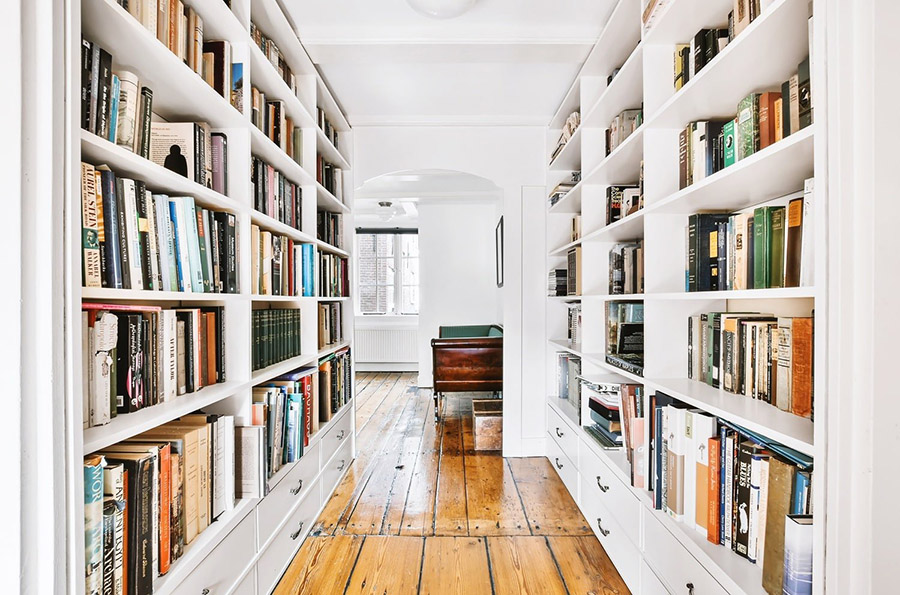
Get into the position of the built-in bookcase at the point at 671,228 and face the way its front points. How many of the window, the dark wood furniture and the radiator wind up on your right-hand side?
3

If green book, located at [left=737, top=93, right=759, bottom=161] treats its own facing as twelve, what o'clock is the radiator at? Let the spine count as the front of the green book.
The radiator is roughly at 3 o'clock from the green book.

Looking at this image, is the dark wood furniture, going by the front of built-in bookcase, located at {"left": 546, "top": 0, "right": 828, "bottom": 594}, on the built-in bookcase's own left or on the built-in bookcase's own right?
on the built-in bookcase's own right

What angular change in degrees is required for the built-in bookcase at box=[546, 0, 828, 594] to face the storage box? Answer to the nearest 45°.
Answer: approximately 90° to its right

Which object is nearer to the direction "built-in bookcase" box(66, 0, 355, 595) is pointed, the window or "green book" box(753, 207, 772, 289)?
the green book

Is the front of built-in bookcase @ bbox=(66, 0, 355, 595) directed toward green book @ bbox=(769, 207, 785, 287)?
yes

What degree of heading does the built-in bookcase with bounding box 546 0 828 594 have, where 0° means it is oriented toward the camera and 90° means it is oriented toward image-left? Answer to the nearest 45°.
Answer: approximately 45°

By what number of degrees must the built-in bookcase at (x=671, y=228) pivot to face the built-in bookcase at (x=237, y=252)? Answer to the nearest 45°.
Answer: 0° — it already faces it

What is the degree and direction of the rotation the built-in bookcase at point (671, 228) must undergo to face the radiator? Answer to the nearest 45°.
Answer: approximately 90° to its right

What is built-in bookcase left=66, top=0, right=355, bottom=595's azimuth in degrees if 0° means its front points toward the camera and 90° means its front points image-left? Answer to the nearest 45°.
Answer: approximately 315°

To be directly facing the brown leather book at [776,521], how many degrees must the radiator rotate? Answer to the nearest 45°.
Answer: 0° — it already faces it

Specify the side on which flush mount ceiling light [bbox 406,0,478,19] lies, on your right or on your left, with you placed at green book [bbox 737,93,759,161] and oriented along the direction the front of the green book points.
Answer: on your right
